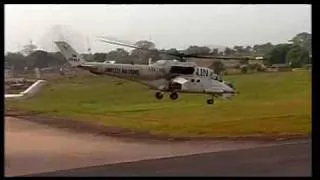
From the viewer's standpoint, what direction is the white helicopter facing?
to the viewer's right
